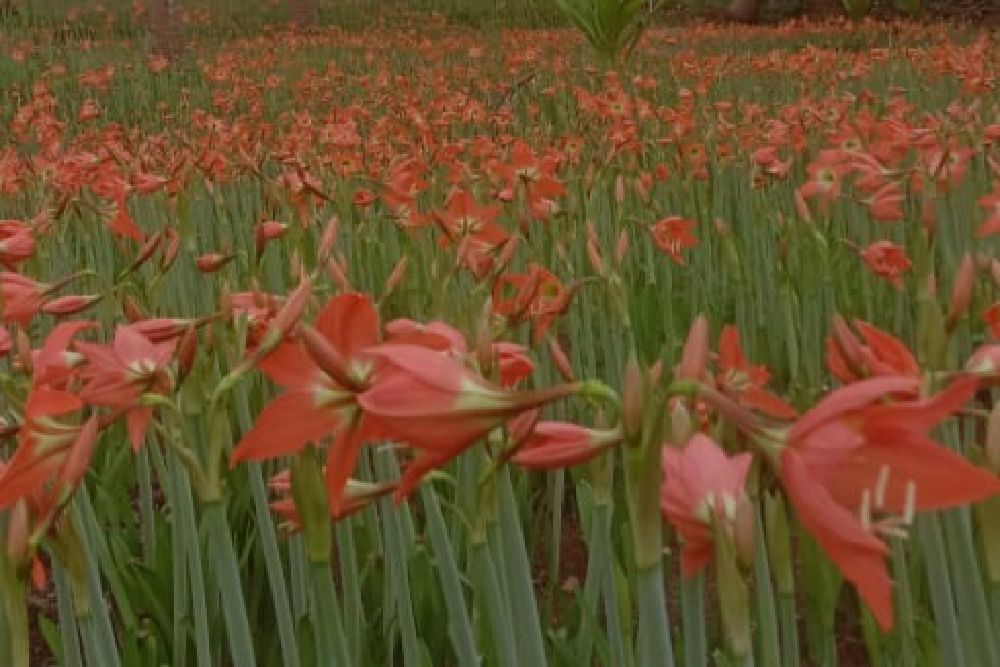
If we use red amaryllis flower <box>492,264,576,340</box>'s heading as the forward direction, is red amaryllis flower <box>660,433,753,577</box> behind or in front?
in front

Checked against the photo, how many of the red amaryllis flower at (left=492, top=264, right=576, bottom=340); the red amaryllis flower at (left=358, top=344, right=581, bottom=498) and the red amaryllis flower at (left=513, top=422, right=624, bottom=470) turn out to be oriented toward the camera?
1

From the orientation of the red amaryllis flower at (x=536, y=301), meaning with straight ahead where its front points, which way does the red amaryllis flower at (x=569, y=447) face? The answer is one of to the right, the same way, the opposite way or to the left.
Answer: to the right

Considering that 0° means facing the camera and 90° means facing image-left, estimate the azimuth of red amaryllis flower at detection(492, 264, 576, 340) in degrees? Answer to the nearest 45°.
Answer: approximately 0°

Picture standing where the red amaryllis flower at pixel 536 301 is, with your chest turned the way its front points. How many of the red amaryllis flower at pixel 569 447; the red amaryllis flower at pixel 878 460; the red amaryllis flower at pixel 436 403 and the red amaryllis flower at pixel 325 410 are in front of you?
4

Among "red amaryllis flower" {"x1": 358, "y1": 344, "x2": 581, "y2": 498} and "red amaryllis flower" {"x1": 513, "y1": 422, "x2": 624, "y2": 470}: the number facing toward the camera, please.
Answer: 0

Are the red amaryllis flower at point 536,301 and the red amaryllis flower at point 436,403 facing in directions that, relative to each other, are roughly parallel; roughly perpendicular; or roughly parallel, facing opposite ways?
roughly perpendicular

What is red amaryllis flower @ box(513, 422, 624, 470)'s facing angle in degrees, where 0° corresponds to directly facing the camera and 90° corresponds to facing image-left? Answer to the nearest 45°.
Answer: approximately 90°

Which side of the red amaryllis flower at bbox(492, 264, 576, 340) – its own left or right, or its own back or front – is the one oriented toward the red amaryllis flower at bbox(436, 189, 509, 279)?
back

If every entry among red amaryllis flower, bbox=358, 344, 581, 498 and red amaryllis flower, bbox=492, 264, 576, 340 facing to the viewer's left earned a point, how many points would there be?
1

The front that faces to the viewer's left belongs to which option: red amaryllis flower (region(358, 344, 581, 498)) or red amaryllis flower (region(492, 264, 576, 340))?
red amaryllis flower (region(358, 344, 581, 498))

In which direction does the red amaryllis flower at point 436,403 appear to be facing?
to the viewer's left

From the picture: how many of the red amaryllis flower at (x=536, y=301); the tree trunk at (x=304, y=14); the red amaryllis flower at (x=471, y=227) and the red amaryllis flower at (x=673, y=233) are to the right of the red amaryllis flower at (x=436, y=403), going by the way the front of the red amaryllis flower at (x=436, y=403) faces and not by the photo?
4
